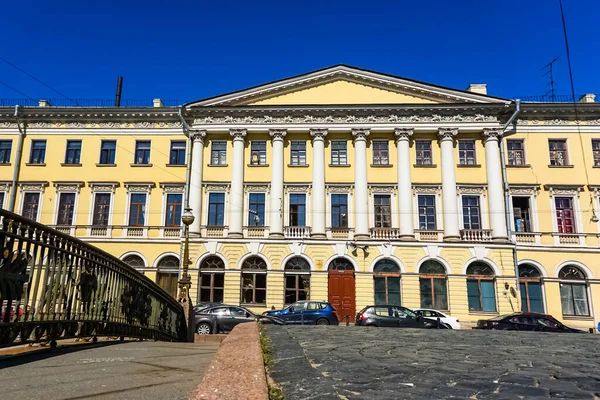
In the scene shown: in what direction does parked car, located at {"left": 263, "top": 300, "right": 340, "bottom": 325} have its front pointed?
to the viewer's left

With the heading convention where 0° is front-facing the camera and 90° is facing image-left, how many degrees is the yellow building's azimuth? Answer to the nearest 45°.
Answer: approximately 0°

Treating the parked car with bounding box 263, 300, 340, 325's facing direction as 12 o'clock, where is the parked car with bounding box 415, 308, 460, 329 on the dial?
the parked car with bounding box 415, 308, 460, 329 is roughly at 6 o'clock from the parked car with bounding box 263, 300, 340, 325.
